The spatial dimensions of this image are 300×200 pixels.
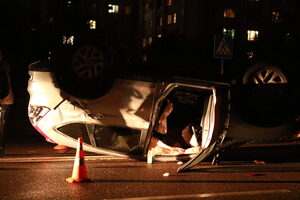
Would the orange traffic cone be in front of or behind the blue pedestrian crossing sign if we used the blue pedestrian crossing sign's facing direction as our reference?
in front

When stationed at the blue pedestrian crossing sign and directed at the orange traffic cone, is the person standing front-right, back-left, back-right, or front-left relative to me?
front-right

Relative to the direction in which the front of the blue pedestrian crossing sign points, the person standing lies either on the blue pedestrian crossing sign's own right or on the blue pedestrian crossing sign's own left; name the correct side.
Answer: on the blue pedestrian crossing sign's own right

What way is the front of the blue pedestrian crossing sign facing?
toward the camera

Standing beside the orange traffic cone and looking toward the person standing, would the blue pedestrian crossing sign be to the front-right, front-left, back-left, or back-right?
front-right
